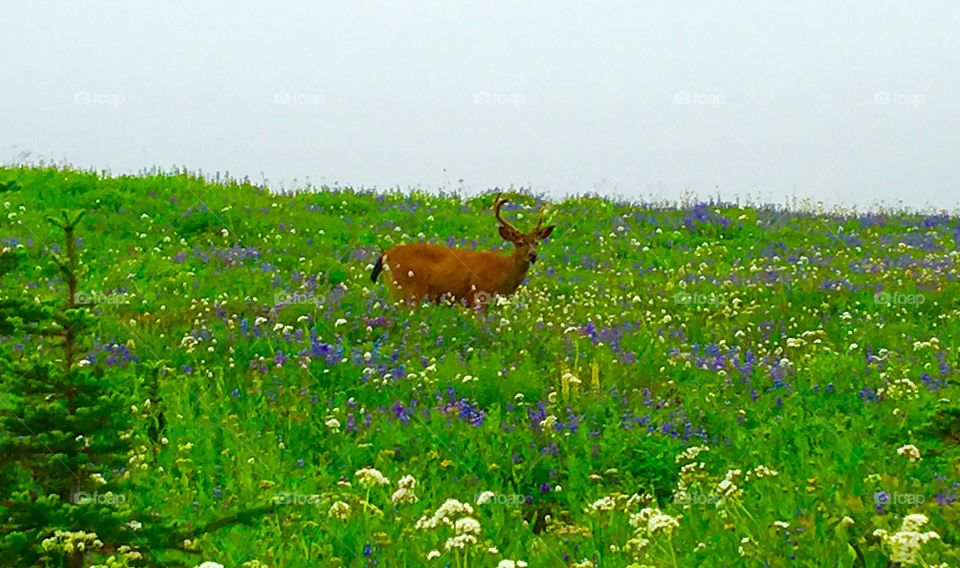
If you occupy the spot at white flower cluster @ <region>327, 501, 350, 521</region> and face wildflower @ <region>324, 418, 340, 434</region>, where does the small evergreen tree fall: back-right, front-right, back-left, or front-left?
back-left

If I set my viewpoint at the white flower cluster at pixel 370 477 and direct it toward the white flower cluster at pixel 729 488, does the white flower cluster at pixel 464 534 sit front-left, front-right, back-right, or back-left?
front-right

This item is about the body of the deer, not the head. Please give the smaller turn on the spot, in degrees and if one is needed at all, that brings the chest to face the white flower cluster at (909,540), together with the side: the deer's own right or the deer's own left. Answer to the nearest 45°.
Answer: approximately 90° to the deer's own right

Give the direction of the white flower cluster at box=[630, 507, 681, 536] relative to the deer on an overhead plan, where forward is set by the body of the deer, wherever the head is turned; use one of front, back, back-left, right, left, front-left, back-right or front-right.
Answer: right

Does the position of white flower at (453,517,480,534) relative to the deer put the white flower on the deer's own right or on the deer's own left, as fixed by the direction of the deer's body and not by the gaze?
on the deer's own right

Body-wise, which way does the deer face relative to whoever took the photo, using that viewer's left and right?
facing to the right of the viewer

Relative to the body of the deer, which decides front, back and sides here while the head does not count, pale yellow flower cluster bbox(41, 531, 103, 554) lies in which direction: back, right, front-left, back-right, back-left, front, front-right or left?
right

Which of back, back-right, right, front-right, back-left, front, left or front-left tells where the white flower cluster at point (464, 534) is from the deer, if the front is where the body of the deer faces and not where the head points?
right

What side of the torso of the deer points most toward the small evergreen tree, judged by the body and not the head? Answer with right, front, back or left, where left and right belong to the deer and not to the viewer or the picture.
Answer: right

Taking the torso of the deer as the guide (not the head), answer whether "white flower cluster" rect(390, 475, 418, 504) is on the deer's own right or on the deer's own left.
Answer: on the deer's own right

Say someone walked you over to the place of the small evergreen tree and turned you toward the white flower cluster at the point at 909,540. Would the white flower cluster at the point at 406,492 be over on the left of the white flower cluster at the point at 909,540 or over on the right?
left

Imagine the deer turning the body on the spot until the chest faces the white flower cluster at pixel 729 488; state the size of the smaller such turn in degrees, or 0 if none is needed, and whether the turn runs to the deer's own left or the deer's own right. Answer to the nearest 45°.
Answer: approximately 90° to the deer's own right

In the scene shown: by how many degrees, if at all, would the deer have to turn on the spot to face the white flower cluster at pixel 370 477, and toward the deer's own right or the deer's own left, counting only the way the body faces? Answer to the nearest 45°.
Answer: approximately 90° to the deer's own right

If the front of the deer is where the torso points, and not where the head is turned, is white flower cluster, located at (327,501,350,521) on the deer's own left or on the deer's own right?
on the deer's own right
